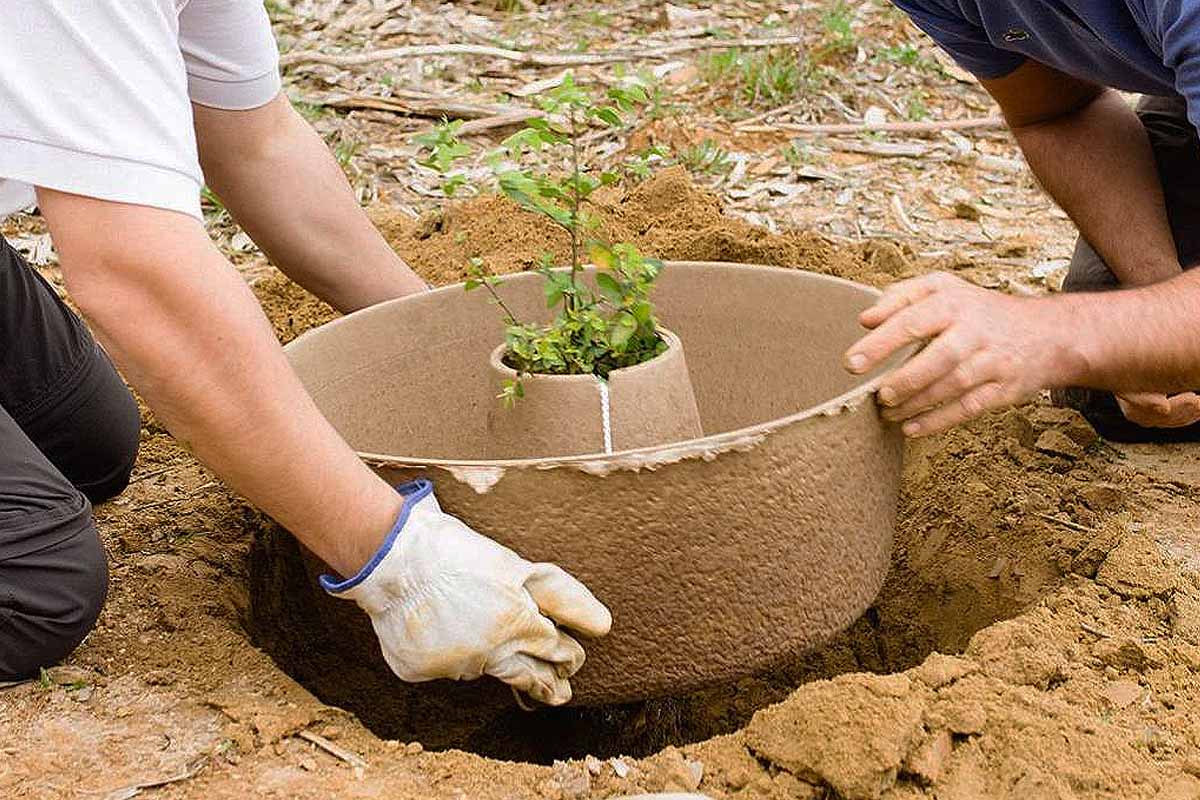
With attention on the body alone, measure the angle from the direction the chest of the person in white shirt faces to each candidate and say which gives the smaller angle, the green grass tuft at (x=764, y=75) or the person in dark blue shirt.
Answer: the person in dark blue shirt

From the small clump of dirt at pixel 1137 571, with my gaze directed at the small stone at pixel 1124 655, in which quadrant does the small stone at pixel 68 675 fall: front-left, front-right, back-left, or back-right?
front-right

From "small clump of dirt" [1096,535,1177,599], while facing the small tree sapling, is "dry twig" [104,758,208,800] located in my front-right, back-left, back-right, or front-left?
front-left

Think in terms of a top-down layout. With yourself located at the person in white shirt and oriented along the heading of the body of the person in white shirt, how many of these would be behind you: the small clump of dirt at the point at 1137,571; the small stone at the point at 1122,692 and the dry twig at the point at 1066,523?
0

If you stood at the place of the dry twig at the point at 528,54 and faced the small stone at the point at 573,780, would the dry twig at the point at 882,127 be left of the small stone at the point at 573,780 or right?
left

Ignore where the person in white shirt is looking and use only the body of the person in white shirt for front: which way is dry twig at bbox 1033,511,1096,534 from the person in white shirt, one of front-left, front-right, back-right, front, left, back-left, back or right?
front

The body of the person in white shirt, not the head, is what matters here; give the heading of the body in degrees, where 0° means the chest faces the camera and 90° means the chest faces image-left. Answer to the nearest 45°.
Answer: approximately 270°

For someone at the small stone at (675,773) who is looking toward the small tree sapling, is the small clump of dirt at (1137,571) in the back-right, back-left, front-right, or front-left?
front-right

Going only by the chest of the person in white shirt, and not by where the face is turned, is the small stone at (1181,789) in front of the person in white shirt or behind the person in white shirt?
in front

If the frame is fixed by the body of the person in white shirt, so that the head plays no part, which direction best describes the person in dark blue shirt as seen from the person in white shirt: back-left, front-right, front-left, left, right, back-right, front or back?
front

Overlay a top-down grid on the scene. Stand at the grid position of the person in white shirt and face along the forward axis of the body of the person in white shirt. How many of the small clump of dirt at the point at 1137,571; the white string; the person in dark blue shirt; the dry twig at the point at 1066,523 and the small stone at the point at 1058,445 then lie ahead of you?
5

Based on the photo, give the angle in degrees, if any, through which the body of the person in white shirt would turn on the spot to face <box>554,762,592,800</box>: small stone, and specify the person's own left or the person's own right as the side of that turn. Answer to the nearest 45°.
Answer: approximately 45° to the person's own right

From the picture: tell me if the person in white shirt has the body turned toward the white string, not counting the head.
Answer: yes
